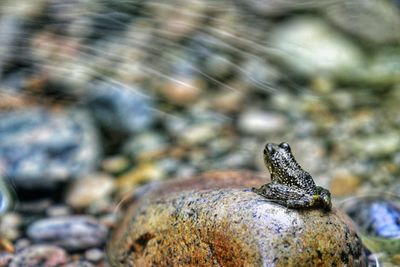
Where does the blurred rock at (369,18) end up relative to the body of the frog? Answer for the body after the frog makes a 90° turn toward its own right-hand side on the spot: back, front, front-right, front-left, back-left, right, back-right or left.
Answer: front-left

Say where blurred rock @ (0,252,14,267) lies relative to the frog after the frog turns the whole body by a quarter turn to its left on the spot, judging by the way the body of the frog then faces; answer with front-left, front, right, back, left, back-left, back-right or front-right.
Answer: front-right

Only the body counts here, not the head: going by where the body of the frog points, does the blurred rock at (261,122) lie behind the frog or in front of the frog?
in front

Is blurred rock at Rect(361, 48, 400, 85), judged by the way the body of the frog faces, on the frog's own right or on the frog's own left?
on the frog's own right

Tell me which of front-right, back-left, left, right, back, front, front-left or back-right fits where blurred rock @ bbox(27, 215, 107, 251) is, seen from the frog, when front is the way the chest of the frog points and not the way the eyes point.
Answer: front-left

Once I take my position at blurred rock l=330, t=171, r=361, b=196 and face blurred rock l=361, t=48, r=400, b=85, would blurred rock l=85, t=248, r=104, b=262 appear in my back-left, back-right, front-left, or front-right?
back-left

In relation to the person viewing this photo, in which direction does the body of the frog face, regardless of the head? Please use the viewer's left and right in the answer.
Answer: facing away from the viewer and to the left of the viewer

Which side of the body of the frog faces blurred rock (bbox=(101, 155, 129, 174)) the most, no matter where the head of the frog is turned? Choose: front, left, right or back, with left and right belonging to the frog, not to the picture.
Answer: front

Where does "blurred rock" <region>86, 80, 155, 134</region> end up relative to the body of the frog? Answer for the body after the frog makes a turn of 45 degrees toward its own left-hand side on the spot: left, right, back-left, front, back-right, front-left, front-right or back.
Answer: front-right

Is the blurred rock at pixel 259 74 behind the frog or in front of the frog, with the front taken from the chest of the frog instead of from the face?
in front

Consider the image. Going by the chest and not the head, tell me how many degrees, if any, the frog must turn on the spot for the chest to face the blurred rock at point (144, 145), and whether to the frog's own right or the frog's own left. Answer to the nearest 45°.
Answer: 0° — it already faces it

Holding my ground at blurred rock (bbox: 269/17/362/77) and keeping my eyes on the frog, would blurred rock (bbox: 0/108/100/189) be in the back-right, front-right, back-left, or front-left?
front-right

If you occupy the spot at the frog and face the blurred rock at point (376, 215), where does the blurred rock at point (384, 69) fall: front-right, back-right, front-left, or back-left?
front-left

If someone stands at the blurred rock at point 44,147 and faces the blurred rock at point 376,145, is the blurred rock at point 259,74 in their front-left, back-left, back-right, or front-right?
front-left
